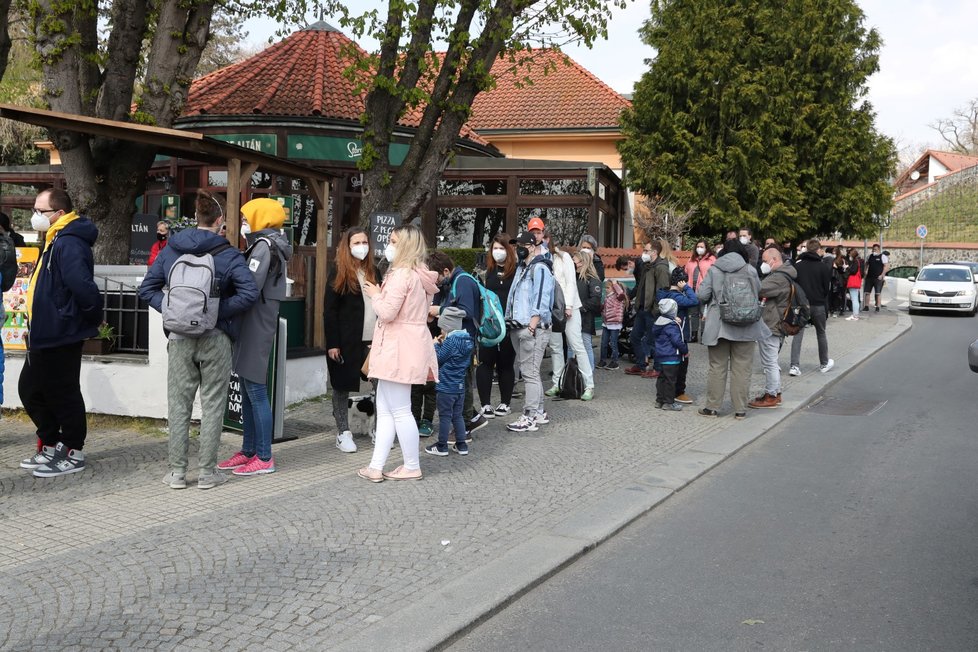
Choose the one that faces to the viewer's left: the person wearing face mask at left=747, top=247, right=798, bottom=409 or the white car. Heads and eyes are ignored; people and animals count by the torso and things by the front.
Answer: the person wearing face mask

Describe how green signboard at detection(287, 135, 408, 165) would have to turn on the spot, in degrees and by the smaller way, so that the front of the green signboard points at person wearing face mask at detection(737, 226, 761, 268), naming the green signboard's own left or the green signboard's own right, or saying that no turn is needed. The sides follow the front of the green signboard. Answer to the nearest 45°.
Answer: approximately 45° to the green signboard's own left

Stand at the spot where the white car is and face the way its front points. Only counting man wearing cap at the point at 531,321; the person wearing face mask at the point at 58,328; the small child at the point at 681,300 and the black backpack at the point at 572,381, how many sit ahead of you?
4

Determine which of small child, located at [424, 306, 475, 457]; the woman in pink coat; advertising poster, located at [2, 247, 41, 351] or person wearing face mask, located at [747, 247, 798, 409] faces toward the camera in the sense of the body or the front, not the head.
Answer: the advertising poster

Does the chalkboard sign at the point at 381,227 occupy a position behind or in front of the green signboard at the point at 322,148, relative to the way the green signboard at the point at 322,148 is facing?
in front

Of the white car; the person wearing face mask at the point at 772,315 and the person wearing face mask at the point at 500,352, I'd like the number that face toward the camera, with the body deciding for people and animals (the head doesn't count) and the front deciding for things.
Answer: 2

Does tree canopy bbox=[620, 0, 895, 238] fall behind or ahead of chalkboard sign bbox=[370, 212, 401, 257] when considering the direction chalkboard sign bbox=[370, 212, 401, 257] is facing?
behind

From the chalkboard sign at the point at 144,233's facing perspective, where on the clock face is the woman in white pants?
The woman in white pants is roughly at 11 o'clock from the chalkboard sign.
